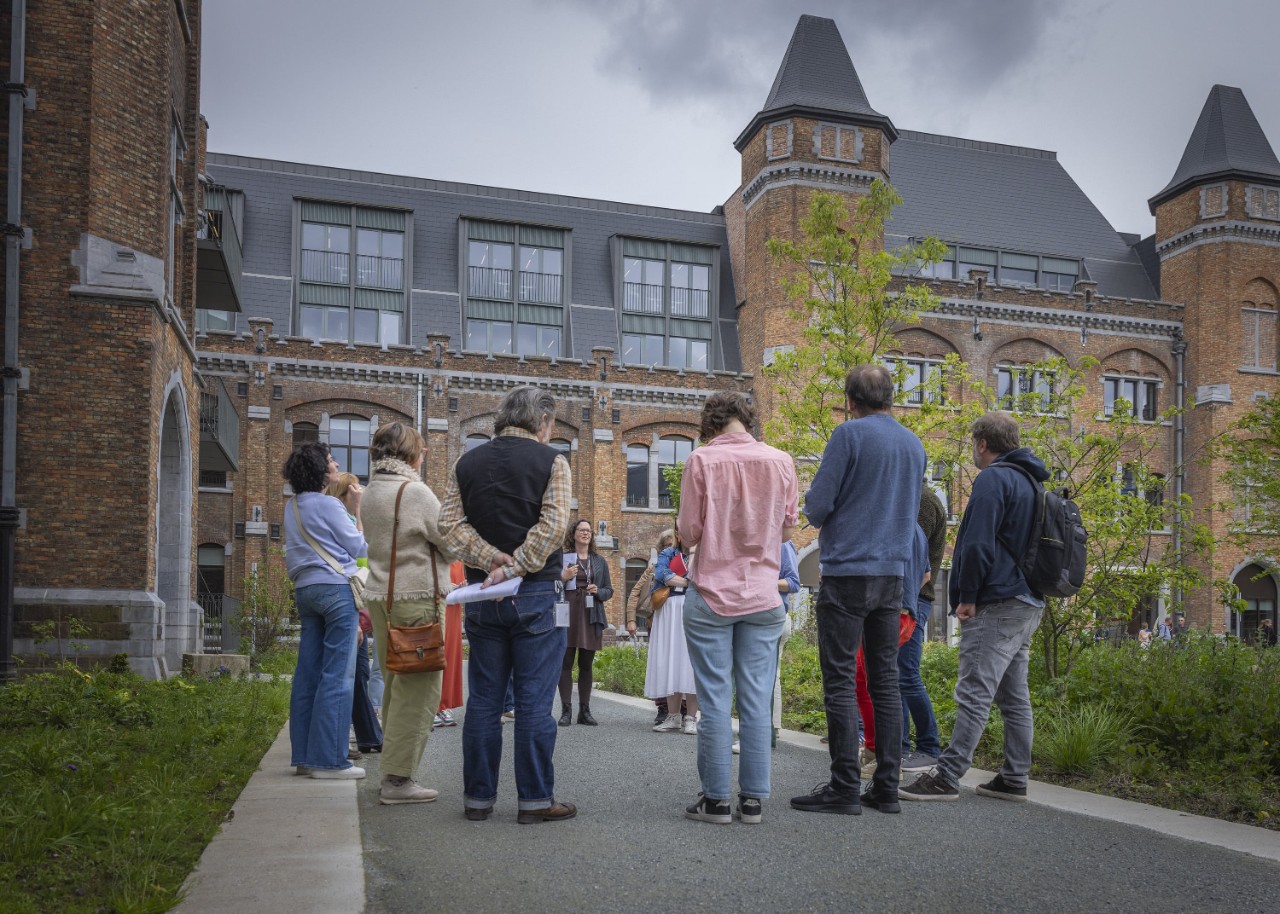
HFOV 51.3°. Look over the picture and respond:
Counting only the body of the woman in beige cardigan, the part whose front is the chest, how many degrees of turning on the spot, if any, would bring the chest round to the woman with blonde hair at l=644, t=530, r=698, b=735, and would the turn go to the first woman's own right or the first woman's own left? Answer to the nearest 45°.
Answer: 0° — they already face them

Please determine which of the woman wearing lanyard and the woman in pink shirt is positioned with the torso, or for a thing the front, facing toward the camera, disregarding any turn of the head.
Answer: the woman wearing lanyard

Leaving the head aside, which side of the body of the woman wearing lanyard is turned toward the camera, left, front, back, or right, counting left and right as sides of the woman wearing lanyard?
front

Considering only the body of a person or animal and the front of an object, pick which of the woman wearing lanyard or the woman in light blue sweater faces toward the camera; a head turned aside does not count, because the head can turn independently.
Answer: the woman wearing lanyard

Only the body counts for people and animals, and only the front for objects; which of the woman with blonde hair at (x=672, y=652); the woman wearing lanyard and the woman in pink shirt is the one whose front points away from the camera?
the woman in pink shirt

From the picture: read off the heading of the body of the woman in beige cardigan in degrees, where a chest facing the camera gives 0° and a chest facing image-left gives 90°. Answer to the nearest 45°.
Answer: approximately 225°

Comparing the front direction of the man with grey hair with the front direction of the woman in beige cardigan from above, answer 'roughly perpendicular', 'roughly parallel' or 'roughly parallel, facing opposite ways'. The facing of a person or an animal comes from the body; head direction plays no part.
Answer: roughly parallel

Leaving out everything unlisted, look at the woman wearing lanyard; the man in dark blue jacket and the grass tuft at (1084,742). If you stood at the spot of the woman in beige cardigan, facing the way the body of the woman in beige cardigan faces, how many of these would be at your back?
0

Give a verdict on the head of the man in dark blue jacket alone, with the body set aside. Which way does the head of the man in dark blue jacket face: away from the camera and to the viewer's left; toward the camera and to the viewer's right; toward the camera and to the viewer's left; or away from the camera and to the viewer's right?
away from the camera and to the viewer's left

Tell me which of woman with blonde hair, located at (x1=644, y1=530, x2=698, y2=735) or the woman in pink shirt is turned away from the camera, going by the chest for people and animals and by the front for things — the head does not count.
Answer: the woman in pink shirt

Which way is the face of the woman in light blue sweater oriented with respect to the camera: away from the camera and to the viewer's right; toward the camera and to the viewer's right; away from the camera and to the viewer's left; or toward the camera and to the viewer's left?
away from the camera and to the viewer's right

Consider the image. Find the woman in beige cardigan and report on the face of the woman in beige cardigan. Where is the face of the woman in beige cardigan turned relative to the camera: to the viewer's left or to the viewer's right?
to the viewer's right

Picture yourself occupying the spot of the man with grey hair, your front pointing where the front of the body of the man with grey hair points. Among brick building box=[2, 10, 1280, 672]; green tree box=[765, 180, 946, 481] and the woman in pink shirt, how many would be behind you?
0

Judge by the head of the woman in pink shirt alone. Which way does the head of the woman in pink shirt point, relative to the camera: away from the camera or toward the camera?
away from the camera

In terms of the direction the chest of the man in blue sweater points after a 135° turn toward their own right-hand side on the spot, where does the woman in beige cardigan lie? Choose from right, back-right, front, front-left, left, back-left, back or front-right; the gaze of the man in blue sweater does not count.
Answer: back

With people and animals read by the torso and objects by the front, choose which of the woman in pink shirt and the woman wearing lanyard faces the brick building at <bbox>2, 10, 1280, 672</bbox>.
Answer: the woman in pink shirt

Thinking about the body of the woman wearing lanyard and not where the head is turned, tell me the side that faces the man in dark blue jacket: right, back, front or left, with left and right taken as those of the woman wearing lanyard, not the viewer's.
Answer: front

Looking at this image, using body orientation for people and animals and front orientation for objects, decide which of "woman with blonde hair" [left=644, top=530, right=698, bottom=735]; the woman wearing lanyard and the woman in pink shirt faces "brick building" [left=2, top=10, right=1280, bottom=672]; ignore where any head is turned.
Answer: the woman in pink shirt

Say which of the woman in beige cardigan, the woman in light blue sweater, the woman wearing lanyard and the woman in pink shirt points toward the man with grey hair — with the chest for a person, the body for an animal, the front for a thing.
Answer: the woman wearing lanyard

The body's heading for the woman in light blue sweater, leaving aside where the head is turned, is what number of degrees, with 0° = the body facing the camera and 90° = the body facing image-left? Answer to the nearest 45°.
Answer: approximately 225°

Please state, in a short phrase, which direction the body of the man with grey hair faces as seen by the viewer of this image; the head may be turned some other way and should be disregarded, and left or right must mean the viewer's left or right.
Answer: facing away from the viewer and to the right of the viewer
